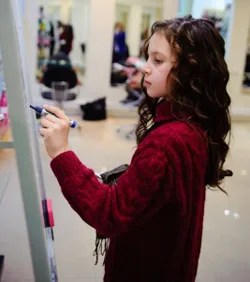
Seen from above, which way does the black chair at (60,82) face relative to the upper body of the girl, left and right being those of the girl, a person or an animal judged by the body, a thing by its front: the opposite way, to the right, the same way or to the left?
to the right

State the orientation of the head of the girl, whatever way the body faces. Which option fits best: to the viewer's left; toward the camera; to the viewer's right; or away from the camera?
to the viewer's left

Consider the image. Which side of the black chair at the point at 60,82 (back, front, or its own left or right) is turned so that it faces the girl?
back

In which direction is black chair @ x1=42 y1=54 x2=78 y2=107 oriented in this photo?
away from the camera

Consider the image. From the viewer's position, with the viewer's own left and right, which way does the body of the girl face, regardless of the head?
facing to the left of the viewer
